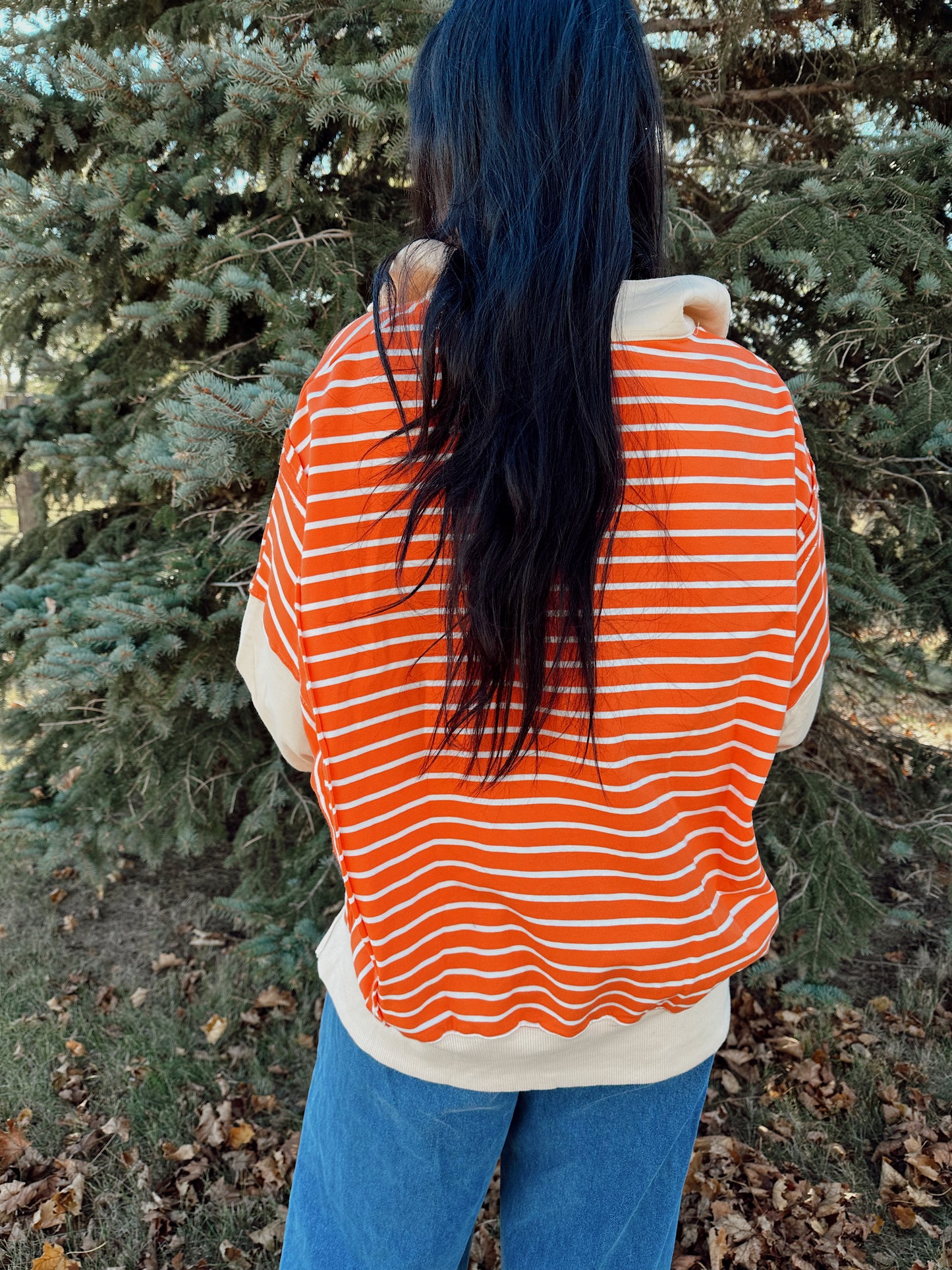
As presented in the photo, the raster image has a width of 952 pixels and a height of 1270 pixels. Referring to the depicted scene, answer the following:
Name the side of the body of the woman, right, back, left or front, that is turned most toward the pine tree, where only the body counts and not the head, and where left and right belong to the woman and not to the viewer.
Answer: front

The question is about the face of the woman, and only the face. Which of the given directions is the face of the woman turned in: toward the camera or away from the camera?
away from the camera

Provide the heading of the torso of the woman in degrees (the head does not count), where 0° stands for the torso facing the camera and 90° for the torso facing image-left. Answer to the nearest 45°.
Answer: approximately 180°
